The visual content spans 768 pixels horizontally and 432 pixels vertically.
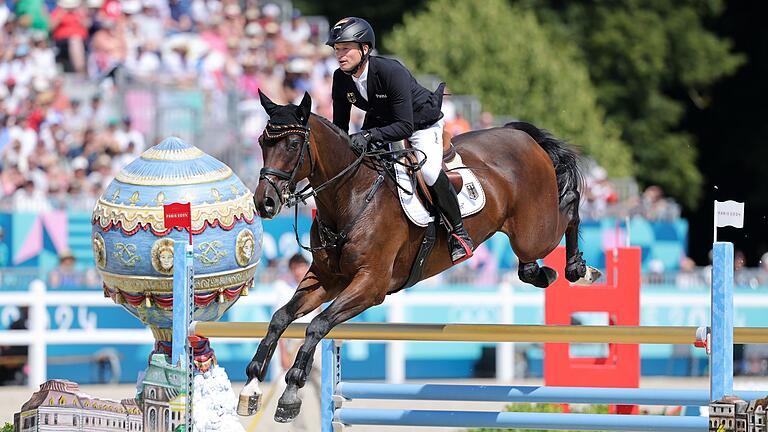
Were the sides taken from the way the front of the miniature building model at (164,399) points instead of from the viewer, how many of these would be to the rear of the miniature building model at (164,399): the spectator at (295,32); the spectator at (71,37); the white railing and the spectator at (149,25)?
4

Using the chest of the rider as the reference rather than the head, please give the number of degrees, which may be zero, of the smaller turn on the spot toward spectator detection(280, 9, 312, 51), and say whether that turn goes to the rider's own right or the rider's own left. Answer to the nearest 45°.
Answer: approximately 135° to the rider's own right

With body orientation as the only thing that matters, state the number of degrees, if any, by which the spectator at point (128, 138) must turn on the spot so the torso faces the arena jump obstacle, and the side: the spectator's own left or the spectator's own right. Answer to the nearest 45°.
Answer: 0° — they already face it

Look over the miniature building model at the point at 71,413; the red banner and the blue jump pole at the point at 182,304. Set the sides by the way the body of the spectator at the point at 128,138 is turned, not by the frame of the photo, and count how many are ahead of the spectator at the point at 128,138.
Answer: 3
